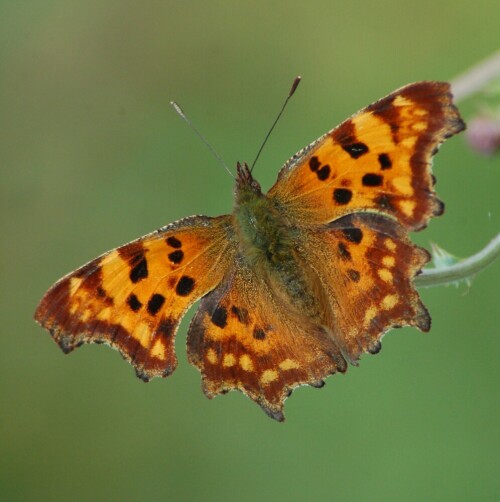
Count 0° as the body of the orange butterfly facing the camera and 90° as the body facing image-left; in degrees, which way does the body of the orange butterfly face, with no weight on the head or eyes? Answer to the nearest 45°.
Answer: approximately 135°
